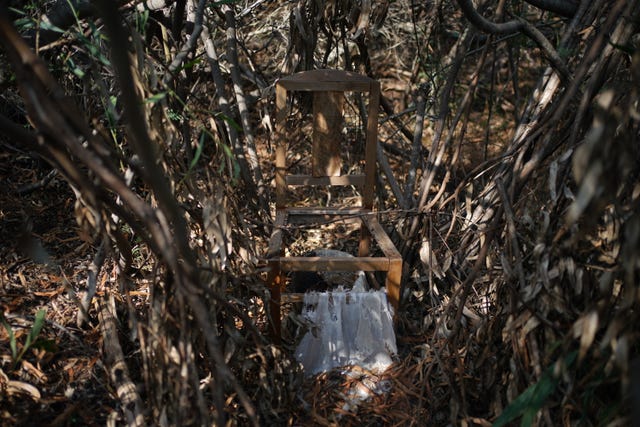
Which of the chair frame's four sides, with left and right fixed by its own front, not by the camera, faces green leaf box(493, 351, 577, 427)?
front

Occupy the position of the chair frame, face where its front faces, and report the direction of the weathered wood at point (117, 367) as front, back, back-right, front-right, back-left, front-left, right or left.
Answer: front-right

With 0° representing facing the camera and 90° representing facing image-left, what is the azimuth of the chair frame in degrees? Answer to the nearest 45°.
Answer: approximately 0°
